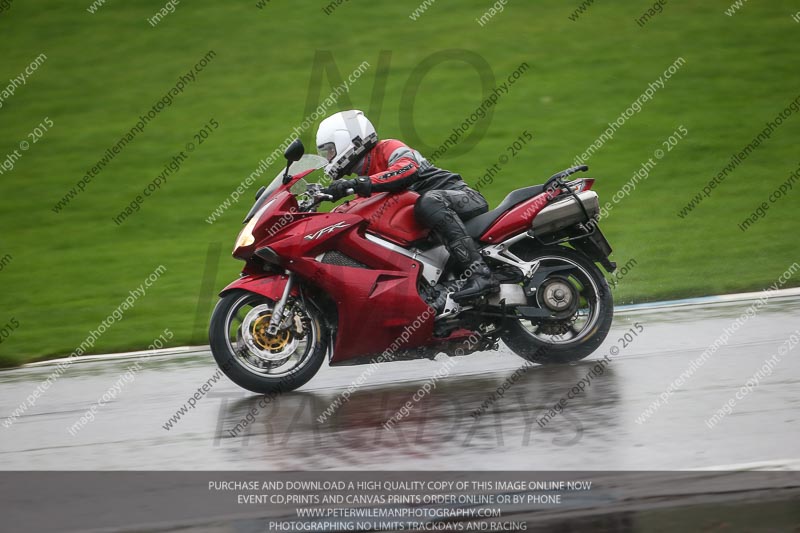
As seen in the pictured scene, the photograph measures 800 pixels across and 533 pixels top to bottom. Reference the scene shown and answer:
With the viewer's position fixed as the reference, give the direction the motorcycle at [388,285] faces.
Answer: facing to the left of the viewer

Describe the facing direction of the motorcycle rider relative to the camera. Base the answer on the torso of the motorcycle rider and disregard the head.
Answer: to the viewer's left

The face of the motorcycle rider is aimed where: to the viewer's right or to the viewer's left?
to the viewer's left
